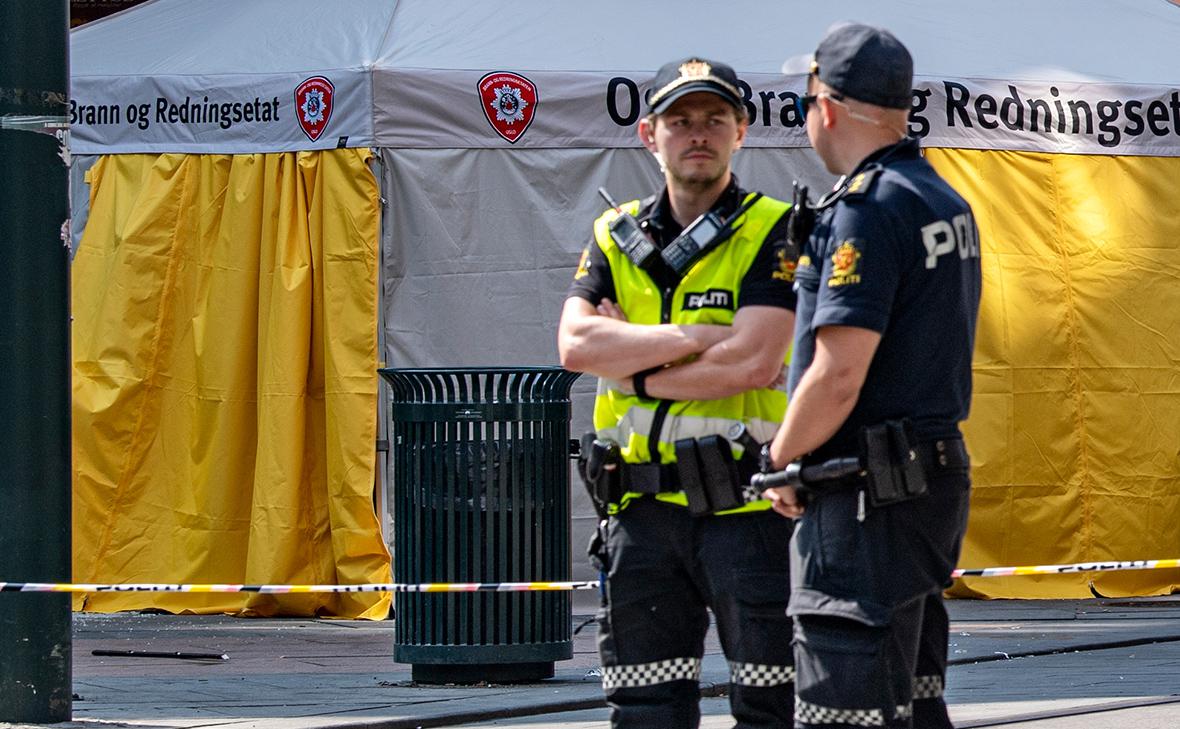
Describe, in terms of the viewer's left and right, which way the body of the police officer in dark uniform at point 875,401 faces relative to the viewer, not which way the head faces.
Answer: facing away from the viewer and to the left of the viewer

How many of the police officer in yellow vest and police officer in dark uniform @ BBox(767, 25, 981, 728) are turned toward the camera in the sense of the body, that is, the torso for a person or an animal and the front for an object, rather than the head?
1

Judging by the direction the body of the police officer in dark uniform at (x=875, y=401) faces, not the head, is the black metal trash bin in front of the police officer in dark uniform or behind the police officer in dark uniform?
in front

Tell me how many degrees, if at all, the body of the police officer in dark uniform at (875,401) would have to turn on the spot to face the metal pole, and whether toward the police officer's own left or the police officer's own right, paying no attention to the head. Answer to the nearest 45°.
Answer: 0° — they already face it

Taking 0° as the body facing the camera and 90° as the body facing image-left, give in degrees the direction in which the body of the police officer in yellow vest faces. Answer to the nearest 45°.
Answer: approximately 0°

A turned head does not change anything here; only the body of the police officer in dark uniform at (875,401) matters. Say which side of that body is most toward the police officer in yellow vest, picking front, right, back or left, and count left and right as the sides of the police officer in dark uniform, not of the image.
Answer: front

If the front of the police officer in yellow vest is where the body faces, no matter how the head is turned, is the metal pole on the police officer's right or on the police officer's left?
on the police officer's right
